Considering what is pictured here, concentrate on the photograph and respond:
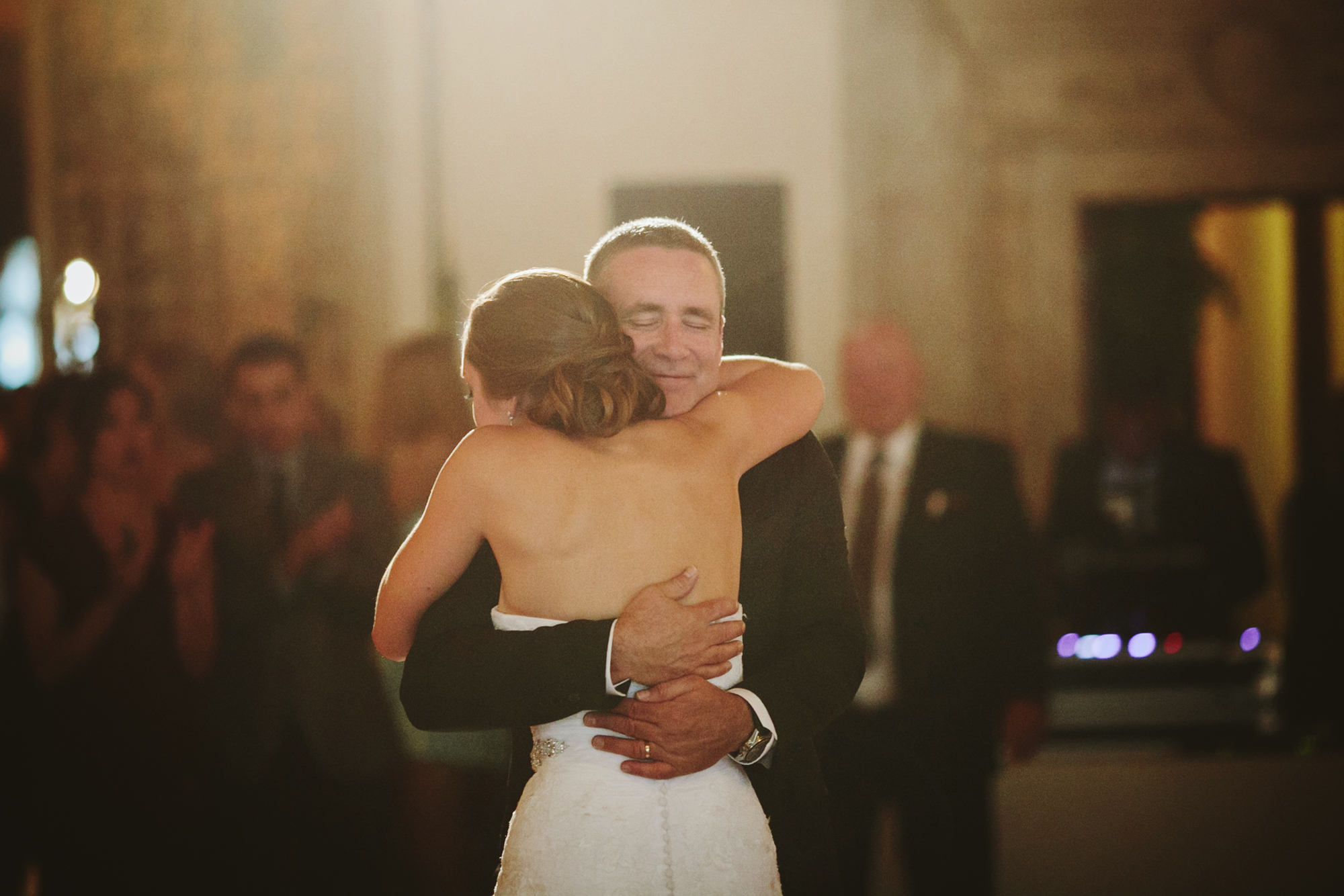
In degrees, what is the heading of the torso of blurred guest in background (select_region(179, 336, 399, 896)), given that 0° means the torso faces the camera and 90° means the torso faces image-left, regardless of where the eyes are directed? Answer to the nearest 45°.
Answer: approximately 0°

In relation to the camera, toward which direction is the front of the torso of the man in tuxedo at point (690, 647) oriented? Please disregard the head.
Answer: toward the camera

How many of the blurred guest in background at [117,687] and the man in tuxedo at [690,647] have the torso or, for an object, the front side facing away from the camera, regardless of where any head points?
0

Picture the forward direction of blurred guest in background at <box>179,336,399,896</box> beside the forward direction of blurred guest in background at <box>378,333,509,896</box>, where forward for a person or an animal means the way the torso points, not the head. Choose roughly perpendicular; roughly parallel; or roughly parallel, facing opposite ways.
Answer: roughly parallel

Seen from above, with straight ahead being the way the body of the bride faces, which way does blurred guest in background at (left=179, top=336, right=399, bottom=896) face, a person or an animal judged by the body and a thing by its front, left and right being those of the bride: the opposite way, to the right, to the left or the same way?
the opposite way

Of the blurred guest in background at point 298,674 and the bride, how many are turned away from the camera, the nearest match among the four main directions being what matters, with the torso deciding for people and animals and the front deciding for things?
1

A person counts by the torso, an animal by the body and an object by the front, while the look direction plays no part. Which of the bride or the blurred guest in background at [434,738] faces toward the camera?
the blurred guest in background

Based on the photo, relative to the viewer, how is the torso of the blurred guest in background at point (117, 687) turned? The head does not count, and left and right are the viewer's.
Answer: facing the viewer and to the right of the viewer

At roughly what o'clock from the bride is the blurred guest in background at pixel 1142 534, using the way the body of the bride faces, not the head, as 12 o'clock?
The blurred guest in background is roughly at 1 o'clock from the bride.

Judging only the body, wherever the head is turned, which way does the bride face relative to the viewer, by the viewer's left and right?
facing away from the viewer

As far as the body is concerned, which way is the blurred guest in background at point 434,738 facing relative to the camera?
toward the camera

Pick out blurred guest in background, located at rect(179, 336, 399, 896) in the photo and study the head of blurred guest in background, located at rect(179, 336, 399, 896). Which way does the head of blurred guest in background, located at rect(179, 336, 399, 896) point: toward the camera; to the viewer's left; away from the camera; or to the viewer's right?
toward the camera

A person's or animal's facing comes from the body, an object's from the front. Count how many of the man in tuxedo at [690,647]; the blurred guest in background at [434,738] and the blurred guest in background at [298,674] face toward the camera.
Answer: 3

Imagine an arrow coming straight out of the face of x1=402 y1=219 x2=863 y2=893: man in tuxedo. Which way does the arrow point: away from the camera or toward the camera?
toward the camera
